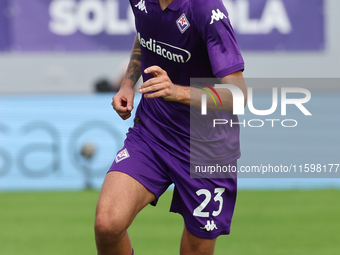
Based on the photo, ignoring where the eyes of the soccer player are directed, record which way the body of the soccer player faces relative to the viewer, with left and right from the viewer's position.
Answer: facing the viewer and to the left of the viewer
